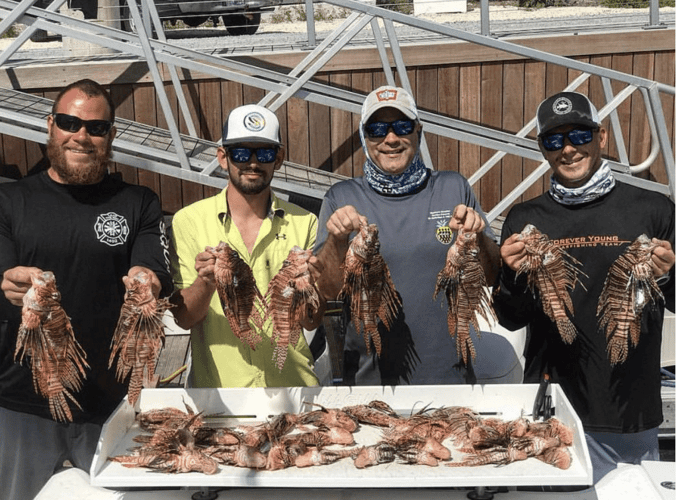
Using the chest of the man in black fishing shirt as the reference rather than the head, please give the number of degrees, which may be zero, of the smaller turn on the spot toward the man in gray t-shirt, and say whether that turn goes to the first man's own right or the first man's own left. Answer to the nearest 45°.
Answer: approximately 90° to the first man's own right

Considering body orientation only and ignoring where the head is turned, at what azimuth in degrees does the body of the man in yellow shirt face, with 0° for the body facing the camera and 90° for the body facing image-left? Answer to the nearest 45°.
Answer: approximately 0°

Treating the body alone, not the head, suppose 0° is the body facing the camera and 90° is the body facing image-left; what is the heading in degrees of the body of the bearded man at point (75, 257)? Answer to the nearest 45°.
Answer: approximately 0°

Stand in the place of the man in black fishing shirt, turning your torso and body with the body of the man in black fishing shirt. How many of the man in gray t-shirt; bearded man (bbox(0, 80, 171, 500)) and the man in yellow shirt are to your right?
3

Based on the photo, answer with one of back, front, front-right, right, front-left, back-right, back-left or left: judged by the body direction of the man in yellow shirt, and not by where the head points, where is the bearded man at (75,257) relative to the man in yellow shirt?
right

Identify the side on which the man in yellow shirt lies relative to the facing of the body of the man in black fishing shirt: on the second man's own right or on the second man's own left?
on the second man's own right
